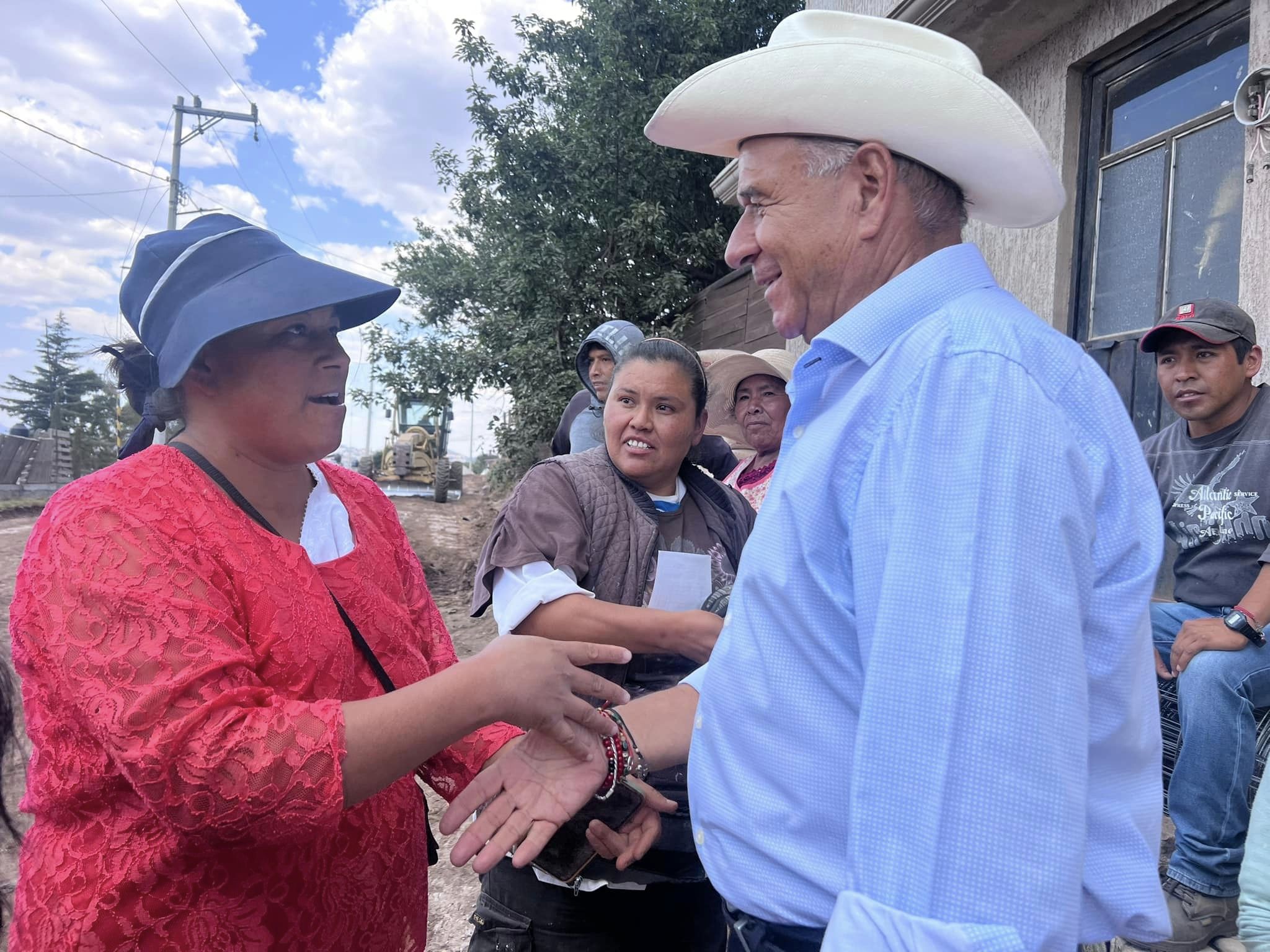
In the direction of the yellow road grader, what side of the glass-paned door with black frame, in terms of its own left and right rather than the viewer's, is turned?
right

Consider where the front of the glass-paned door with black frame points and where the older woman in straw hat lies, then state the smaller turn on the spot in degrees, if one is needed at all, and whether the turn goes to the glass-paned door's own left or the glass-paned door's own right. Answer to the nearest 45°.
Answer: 0° — it already faces them

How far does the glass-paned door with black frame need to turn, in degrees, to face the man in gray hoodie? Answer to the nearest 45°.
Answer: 0° — it already faces them

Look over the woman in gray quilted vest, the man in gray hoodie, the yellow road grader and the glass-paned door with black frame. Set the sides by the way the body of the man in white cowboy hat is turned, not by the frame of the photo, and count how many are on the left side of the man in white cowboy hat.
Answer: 0

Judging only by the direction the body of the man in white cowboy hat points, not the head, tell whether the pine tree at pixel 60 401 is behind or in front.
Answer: in front

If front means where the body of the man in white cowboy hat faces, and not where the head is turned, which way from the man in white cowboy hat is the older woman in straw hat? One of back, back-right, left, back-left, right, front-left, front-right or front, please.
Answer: right

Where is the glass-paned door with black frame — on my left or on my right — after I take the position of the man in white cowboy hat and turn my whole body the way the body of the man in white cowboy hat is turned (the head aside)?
on my right

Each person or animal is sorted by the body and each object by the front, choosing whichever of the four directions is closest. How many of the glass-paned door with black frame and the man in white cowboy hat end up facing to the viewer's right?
0

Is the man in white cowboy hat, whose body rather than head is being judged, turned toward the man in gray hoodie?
no

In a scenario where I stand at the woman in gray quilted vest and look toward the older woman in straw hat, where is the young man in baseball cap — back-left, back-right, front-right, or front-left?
front-right

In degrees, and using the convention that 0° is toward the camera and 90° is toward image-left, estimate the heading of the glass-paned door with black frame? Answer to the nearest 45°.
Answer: approximately 45°

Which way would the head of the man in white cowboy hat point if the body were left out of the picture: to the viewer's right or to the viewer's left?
to the viewer's left

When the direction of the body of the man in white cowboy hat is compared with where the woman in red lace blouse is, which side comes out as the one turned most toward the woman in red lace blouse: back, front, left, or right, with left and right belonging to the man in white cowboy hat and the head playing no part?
front

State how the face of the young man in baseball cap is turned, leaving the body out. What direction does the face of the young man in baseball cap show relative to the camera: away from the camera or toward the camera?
toward the camera

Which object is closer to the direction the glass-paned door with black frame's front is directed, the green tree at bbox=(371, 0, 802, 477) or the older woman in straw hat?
the older woman in straw hat

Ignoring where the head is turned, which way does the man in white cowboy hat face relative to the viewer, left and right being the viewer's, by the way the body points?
facing to the left of the viewer

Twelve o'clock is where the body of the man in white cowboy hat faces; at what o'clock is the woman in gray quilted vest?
The woman in gray quilted vest is roughly at 2 o'clock from the man in white cowboy hat.
